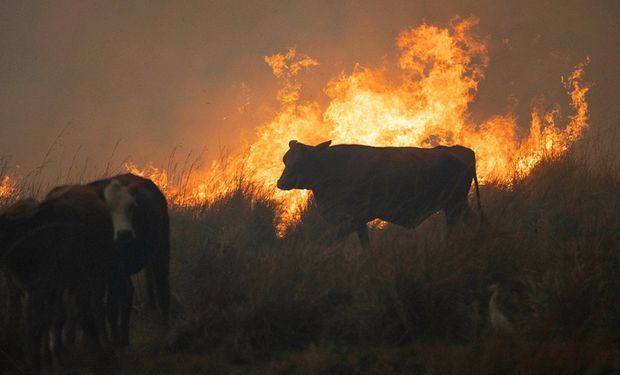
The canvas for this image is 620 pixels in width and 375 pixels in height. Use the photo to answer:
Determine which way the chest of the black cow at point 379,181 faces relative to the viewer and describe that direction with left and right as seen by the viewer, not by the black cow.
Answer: facing to the left of the viewer

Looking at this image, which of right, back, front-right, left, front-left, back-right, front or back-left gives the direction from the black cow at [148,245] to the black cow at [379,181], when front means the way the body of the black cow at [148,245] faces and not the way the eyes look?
back

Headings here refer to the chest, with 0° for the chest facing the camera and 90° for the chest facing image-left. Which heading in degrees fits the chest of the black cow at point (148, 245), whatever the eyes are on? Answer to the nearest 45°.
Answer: approximately 45°

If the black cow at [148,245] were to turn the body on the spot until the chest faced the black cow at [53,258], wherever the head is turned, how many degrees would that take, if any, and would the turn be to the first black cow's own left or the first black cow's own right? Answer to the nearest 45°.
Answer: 0° — it already faces it

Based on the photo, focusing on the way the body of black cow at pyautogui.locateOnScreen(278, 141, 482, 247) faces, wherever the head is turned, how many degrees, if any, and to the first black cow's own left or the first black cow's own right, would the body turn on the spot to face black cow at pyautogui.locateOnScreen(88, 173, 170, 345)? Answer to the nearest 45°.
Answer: approximately 45° to the first black cow's own left

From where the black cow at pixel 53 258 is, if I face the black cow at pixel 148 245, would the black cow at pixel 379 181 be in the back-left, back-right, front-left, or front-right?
front-right

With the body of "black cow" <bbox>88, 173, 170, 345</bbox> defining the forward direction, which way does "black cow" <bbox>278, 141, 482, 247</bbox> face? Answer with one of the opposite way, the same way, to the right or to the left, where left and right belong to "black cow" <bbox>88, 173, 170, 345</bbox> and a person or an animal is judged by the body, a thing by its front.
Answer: to the right

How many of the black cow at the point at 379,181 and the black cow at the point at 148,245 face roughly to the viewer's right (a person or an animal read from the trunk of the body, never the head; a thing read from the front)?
0

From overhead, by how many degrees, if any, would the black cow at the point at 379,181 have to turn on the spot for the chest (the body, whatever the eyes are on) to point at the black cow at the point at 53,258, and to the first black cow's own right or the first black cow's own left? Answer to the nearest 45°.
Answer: approximately 45° to the first black cow's own left
